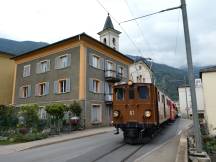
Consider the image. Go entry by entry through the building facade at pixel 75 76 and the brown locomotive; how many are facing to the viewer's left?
0

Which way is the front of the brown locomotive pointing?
toward the camera

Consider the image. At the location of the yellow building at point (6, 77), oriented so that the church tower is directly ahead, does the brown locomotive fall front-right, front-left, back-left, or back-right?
front-right

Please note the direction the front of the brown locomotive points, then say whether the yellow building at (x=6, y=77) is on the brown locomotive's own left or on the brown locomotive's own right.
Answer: on the brown locomotive's own right

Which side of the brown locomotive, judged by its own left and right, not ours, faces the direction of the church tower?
back
